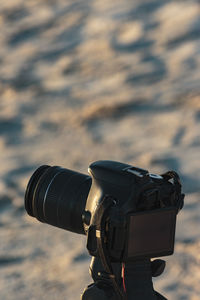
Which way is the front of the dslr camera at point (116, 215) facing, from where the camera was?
facing away from the viewer and to the left of the viewer
